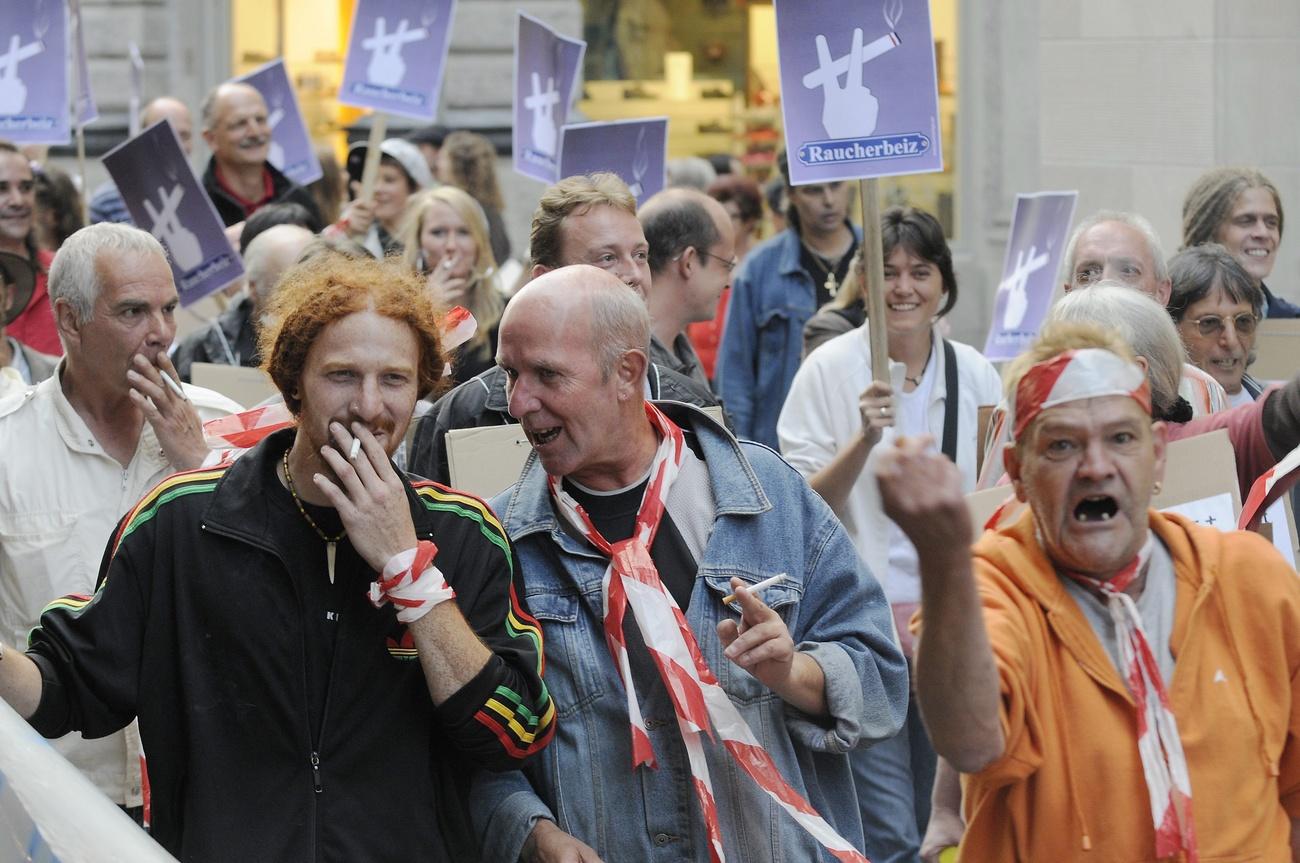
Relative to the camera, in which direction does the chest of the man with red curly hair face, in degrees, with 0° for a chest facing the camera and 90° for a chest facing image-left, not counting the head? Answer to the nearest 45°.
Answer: approximately 0°

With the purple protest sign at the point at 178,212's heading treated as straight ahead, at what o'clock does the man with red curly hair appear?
The man with red curly hair is roughly at 12 o'clock from the purple protest sign.

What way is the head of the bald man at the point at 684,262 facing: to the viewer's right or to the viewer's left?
to the viewer's right

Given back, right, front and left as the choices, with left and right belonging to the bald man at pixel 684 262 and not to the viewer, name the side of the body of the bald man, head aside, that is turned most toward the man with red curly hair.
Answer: right

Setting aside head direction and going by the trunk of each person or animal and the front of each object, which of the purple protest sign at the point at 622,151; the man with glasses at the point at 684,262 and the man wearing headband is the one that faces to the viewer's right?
the man with glasses

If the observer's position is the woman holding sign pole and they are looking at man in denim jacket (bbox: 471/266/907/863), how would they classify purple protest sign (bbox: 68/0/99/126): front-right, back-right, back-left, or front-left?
back-right

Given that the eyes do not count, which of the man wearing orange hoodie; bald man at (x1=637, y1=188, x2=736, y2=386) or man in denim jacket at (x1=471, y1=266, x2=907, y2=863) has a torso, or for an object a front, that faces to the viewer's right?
the bald man
